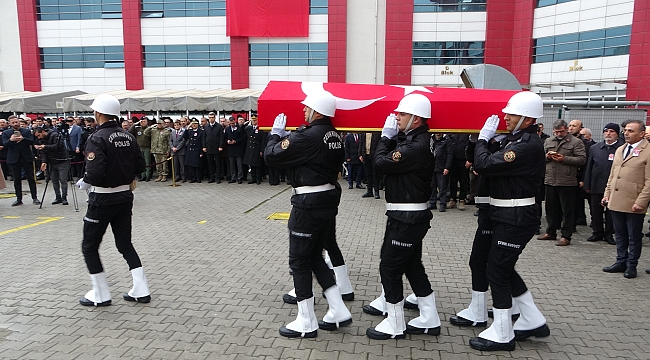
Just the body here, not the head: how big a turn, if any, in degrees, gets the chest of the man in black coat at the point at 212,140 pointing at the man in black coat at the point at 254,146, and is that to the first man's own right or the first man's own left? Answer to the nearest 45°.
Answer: approximately 90° to the first man's own left

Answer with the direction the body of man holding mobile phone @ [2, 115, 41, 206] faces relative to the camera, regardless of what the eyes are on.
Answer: toward the camera

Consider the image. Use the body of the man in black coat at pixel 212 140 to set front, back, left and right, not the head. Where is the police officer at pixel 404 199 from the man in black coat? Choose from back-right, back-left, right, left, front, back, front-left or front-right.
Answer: front

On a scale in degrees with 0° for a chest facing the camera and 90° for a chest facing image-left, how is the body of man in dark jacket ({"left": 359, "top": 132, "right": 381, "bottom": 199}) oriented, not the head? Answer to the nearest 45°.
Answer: approximately 45°

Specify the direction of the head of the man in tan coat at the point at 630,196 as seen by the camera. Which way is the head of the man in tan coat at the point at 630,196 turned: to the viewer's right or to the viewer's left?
to the viewer's left

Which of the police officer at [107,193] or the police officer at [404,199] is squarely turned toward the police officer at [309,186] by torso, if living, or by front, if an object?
the police officer at [404,199]

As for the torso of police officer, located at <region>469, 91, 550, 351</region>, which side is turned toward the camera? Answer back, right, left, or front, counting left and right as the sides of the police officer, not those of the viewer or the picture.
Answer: left

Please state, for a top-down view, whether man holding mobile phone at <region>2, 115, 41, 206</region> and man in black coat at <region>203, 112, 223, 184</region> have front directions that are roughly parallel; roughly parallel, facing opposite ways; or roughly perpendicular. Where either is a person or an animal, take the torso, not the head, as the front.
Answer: roughly parallel

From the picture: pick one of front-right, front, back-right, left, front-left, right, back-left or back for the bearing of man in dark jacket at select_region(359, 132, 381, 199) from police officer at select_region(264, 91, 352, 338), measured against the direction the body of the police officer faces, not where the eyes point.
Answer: front-right

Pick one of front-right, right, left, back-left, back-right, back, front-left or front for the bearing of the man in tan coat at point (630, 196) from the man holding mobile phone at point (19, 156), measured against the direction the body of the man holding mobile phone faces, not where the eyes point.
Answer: front-left

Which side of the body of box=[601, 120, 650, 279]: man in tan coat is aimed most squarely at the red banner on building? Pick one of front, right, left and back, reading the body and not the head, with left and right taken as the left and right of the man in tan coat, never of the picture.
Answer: right
